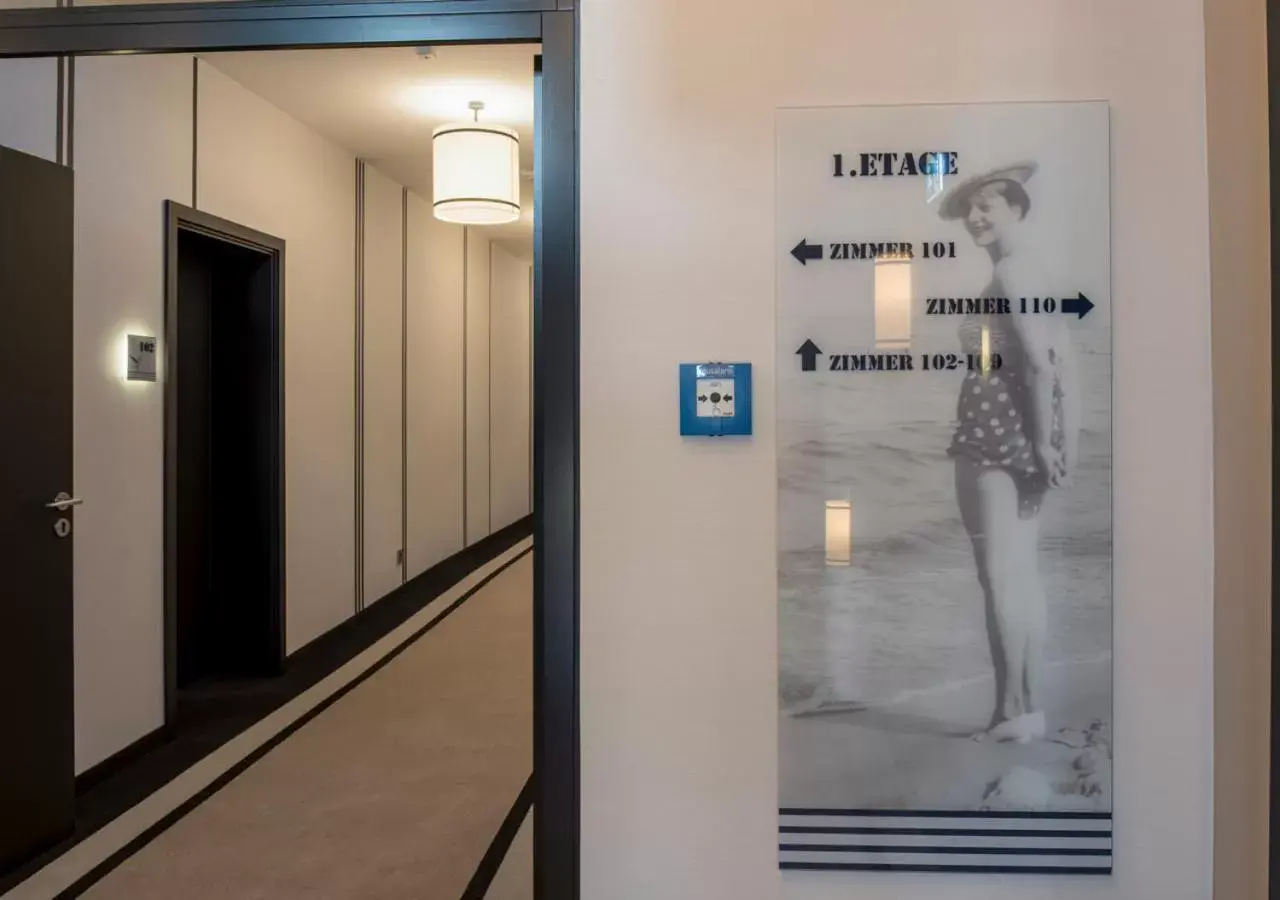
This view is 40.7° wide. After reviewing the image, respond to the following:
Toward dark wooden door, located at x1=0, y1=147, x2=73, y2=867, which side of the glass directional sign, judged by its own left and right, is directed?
right

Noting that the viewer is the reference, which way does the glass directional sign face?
facing the viewer

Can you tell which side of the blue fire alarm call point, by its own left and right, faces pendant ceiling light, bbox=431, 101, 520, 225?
back

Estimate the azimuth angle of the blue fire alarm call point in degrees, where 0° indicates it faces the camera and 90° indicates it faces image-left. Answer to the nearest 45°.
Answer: approximately 0°

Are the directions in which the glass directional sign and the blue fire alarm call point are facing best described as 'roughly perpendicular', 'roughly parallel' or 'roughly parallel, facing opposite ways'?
roughly parallel

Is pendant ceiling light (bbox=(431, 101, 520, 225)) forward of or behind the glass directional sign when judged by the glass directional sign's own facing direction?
behind

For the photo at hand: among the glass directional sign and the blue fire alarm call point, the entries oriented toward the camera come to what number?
2
